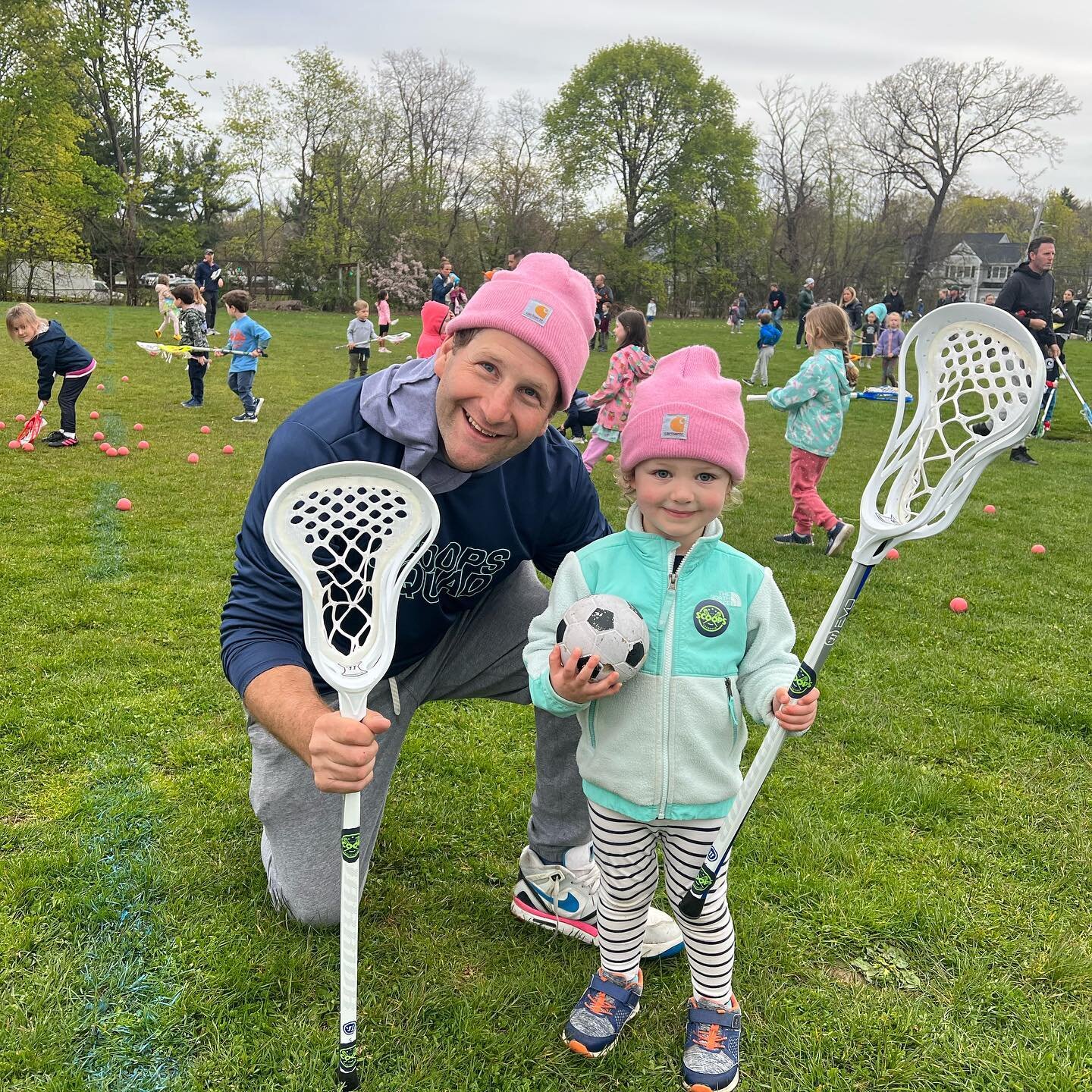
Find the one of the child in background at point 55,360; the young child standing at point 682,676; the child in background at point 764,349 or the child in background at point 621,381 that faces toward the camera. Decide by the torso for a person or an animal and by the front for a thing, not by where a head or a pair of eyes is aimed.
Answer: the young child standing

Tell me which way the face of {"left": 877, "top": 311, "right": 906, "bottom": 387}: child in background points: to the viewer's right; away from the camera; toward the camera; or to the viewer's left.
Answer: toward the camera

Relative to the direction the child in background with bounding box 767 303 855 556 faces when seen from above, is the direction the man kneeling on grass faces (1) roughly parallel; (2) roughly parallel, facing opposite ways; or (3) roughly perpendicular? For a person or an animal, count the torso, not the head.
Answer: roughly perpendicular

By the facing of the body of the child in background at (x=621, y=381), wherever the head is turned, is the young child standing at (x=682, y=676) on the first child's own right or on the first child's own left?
on the first child's own left

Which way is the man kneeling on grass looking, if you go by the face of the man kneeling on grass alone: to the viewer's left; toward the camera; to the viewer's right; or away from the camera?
toward the camera

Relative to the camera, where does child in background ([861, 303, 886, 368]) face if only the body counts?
toward the camera

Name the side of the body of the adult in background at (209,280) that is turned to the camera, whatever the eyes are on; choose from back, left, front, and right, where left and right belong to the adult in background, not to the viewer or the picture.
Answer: front

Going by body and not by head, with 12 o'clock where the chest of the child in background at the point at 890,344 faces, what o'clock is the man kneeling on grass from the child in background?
The man kneeling on grass is roughly at 12 o'clock from the child in background.

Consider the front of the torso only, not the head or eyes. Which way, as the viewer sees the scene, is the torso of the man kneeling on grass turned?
toward the camera

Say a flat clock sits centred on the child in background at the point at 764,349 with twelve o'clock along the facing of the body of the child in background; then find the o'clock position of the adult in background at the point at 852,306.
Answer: The adult in background is roughly at 2 o'clock from the child in background.

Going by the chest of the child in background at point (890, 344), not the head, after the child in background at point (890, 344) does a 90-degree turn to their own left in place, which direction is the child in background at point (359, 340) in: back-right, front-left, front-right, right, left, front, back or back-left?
back-right
